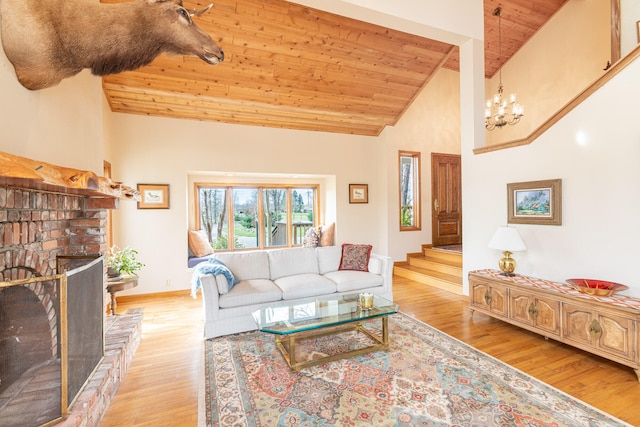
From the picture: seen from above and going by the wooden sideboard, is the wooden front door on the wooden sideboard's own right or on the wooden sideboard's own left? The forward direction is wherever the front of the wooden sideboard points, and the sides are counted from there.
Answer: on the wooden sideboard's own right

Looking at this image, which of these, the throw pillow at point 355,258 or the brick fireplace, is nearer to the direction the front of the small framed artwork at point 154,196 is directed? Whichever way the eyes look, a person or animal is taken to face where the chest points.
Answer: the brick fireplace

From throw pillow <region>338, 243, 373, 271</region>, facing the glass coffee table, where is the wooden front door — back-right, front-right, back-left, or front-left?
back-left

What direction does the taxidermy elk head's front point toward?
to the viewer's right

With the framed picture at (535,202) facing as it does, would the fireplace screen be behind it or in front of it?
in front

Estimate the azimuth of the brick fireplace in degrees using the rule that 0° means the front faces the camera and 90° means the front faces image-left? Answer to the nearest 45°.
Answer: approximately 315°

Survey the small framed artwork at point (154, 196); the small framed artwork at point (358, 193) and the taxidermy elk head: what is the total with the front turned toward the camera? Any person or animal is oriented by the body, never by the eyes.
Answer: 2

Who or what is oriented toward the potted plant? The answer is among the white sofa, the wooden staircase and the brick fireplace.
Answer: the wooden staircase

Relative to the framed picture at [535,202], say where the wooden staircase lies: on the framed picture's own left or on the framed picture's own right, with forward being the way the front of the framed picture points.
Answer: on the framed picture's own right

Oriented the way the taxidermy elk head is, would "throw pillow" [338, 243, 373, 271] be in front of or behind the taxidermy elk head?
in front

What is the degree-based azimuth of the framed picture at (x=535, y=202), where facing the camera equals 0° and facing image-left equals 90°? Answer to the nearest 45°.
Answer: approximately 45°
